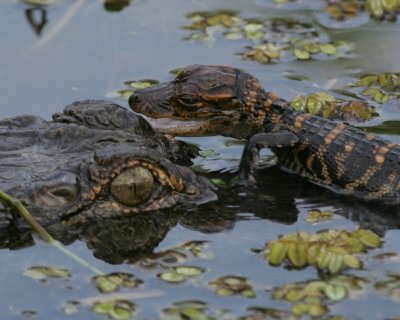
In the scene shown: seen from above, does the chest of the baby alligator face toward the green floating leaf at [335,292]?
no

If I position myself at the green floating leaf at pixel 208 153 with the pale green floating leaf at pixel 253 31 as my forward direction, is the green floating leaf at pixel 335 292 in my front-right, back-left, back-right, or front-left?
back-right

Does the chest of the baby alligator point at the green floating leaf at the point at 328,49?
no

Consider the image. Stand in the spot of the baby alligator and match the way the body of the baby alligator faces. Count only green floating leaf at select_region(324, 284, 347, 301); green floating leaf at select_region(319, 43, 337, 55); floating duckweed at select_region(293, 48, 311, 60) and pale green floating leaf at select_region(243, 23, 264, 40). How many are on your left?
1

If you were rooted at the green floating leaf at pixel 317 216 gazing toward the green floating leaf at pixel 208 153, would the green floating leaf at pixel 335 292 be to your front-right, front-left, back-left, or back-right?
back-left

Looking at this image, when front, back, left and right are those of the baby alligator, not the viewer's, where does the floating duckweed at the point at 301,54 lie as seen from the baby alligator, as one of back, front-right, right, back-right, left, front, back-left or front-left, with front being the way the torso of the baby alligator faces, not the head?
right

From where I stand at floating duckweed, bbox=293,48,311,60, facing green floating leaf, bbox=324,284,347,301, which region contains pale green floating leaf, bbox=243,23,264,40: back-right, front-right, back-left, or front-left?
back-right

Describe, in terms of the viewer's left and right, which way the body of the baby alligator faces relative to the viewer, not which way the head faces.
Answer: facing to the left of the viewer

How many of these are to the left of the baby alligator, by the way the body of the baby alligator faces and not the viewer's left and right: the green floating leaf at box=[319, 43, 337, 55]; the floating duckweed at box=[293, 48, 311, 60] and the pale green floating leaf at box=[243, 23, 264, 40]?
0

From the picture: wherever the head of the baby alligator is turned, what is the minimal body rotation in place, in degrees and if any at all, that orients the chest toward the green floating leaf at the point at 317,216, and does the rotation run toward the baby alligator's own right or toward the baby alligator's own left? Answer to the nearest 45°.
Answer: approximately 90° to the baby alligator's own left

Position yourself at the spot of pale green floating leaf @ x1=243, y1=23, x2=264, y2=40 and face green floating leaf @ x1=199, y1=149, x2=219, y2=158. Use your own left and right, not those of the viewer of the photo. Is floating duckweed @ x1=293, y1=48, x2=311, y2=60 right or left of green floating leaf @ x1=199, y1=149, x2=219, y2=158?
left

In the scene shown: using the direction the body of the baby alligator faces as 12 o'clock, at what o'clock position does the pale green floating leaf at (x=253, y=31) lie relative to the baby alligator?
The pale green floating leaf is roughly at 3 o'clock from the baby alligator.

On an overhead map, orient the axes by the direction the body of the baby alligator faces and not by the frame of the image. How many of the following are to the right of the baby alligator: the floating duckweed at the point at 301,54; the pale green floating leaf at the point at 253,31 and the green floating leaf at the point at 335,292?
2
